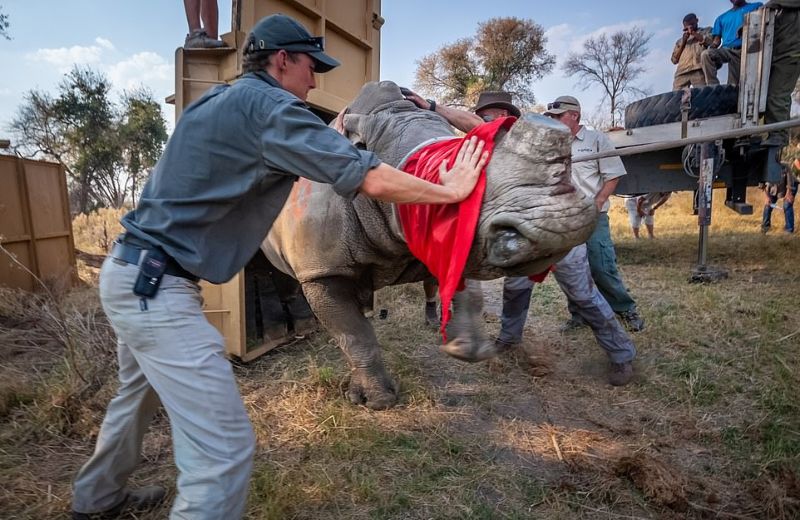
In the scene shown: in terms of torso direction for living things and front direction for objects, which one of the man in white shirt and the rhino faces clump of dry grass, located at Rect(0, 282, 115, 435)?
the man in white shirt

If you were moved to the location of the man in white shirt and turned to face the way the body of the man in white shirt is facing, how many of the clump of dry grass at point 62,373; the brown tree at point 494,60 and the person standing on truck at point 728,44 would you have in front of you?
1

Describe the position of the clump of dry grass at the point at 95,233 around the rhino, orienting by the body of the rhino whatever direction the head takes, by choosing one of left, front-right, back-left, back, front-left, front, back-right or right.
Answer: back

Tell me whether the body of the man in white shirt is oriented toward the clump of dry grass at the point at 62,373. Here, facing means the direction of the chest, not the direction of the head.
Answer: yes

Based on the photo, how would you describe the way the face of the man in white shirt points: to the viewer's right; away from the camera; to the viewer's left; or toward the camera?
to the viewer's left

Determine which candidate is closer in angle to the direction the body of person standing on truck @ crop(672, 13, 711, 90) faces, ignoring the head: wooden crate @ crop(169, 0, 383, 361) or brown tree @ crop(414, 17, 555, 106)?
the wooden crate

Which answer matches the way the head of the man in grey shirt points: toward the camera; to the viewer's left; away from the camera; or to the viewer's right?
to the viewer's right

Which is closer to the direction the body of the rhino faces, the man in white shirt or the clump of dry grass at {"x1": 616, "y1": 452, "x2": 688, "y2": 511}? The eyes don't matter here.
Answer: the clump of dry grass

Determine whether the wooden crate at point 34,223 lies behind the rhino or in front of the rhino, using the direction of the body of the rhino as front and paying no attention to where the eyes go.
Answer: behind
